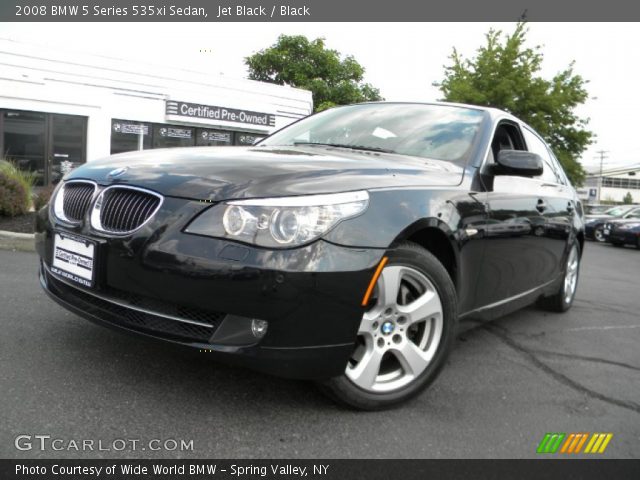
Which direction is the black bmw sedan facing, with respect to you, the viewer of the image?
facing the viewer and to the left of the viewer

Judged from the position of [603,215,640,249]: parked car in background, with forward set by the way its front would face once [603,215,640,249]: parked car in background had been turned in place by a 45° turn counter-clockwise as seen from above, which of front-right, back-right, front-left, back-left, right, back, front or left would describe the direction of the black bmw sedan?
front

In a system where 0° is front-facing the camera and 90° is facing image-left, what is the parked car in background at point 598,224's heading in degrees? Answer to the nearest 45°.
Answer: approximately 45°

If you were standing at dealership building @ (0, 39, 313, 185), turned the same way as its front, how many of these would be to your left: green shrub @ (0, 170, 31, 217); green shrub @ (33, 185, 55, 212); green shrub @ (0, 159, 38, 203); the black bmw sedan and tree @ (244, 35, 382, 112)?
1

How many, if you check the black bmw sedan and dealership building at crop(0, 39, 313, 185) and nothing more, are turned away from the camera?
0

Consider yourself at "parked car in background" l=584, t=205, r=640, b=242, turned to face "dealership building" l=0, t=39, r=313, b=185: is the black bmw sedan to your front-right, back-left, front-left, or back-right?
front-left

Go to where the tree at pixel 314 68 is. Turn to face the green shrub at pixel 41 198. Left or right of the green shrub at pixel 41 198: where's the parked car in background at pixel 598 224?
left

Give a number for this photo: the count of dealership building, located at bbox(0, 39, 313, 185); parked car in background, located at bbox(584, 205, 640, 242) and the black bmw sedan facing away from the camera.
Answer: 0

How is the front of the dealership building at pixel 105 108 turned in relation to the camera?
facing the viewer and to the right of the viewer

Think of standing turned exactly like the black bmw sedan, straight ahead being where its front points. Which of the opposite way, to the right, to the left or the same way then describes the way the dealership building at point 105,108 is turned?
to the left

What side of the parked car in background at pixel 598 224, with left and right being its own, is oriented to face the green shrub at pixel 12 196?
front

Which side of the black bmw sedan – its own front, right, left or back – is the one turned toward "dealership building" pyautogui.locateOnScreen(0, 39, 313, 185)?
right

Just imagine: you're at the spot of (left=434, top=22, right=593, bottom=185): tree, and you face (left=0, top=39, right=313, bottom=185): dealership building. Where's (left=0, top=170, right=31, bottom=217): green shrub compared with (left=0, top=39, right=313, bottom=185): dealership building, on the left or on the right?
left

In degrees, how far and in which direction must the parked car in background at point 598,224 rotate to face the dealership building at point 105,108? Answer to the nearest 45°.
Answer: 0° — it already faces it

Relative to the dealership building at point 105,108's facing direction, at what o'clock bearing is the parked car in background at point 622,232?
The parked car in background is roughly at 11 o'clock from the dealership building.
